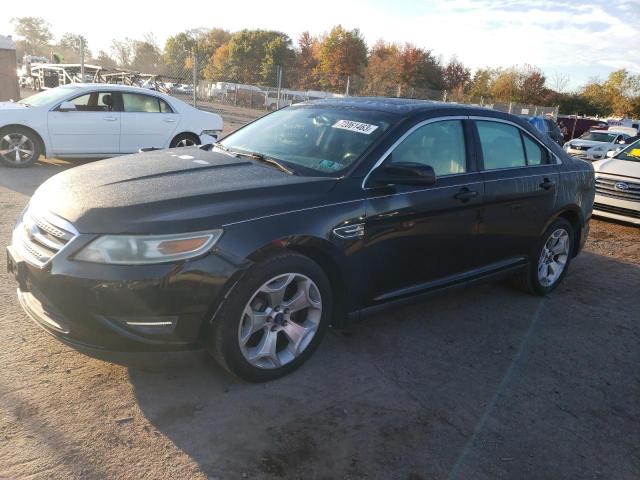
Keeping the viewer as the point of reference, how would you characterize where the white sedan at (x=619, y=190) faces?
facing the viewer and to the left of the viewer

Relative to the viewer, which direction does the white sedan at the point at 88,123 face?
to the viewer's left

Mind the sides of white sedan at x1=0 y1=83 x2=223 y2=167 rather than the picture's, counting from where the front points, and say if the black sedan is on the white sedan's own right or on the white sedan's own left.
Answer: on the white sedan's own left

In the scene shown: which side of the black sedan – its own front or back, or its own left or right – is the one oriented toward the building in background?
right

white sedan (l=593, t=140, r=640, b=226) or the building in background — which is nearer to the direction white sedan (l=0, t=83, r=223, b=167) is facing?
the building in background

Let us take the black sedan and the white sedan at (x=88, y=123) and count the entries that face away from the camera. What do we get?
0

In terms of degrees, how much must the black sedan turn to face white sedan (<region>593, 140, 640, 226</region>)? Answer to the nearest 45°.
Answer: approximately 180°

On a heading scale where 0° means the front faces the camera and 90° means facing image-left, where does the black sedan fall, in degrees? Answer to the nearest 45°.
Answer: approximately 45°
